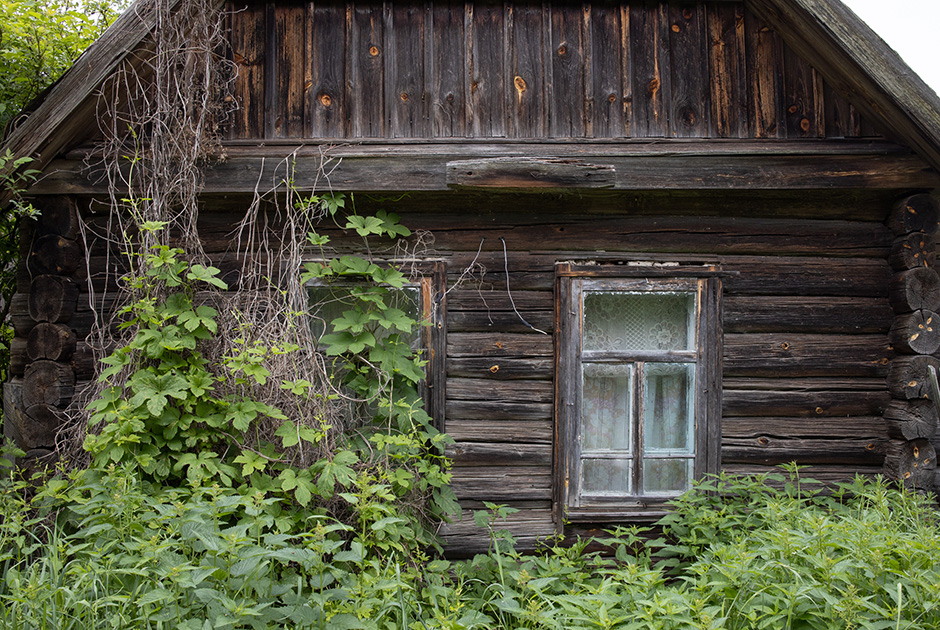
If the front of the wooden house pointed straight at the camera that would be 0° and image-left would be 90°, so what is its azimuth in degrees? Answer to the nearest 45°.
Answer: approximately 0°
